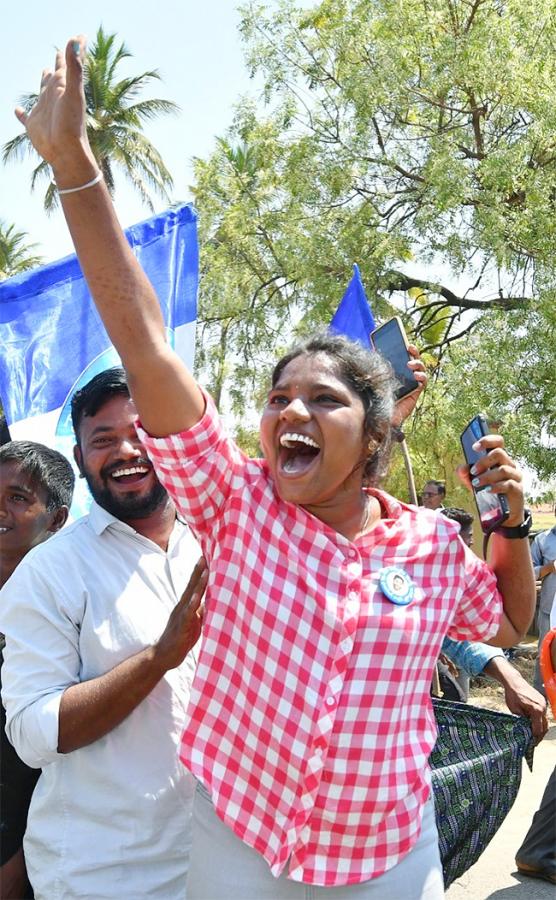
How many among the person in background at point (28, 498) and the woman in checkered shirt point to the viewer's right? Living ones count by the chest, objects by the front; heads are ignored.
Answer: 0

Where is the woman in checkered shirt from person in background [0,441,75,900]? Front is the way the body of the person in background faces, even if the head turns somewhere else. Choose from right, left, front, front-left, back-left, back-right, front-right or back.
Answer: front-left

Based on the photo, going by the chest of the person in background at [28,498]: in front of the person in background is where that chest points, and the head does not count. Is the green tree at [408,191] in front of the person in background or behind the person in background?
behind

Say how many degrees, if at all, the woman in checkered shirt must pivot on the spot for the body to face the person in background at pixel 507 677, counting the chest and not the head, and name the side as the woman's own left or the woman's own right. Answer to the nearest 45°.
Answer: approximately 135° to the woman's own left

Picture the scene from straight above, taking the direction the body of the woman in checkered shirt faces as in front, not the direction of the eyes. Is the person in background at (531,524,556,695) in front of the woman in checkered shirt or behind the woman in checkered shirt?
behind

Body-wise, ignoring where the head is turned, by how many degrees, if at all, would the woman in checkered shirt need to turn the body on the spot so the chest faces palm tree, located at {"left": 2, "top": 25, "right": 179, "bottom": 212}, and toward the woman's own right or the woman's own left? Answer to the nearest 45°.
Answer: approximately 180°

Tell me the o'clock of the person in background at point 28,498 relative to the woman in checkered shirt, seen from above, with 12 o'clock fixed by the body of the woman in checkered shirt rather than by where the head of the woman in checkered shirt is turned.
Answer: The person in background is roughly at 5 o'clock from the woman in checkered shirt.

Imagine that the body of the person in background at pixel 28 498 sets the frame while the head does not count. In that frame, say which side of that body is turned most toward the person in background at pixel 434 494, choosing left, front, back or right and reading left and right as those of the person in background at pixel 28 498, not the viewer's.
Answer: back

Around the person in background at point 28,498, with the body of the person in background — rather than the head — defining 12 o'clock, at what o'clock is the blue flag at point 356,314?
The blue flag is roughly at 7 o'clock from the person in background.

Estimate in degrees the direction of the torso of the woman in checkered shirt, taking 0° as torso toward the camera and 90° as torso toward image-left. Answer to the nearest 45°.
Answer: approximately 0°

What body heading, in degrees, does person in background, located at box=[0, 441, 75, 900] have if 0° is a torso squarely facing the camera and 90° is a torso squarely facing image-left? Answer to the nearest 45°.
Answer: approximately 45°
